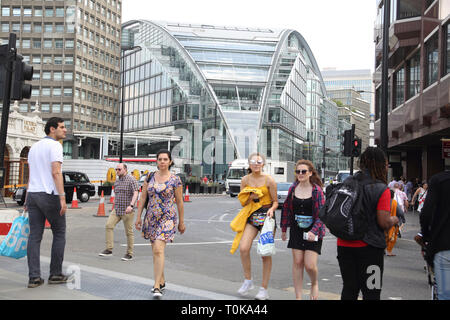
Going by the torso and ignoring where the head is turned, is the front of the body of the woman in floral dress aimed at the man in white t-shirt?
no

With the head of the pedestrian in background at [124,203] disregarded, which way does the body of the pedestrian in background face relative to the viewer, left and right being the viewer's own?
facing the viewer and to the left of the viewer

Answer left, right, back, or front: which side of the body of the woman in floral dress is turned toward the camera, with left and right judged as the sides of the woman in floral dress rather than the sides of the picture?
front

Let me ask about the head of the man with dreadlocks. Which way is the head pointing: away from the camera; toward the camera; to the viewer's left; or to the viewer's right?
away from the camera

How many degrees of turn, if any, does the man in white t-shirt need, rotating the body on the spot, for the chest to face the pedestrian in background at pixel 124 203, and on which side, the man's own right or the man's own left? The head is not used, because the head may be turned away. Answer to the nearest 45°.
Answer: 0° — they already face them

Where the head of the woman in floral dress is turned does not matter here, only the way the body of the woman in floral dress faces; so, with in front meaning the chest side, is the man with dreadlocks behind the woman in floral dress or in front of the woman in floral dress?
in front

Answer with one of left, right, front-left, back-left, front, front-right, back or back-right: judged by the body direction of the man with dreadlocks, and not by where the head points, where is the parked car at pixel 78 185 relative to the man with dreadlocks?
left

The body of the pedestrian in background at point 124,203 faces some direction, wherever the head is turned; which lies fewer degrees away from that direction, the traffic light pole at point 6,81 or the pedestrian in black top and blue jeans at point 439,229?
the traffic light pole

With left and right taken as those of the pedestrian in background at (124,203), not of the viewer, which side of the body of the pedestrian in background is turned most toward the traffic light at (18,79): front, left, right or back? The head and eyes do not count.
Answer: front
